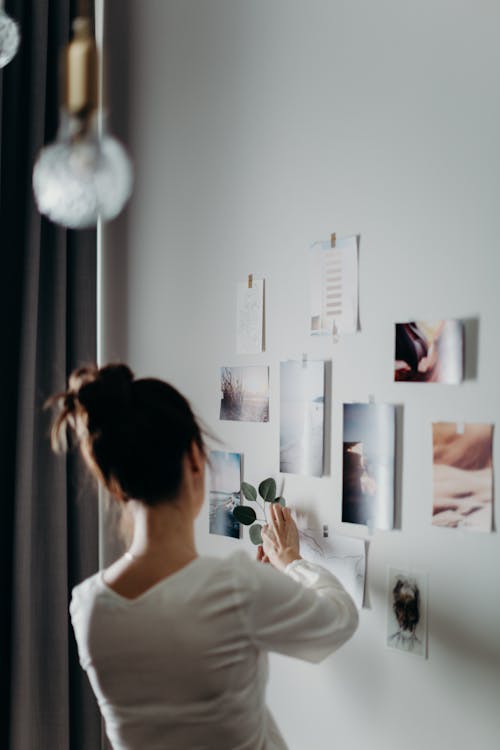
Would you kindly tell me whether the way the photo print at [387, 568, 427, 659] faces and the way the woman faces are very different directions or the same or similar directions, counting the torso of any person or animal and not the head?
very different directions

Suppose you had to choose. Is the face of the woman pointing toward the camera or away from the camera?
away from the camera

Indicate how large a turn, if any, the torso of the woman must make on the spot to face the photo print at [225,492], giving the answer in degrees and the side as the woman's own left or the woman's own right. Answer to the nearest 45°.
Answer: approximately 45° to the woman's own left

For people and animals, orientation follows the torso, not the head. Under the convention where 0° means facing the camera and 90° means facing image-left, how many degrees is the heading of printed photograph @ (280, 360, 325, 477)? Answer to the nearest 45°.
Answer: approximately 45°

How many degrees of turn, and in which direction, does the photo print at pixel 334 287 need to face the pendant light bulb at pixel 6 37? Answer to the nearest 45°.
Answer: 0° — it already faces it
